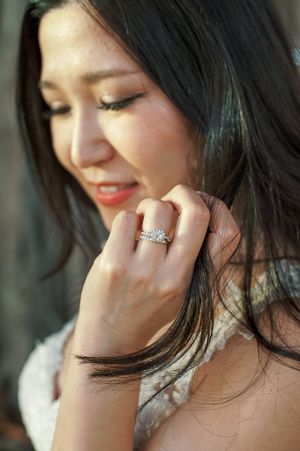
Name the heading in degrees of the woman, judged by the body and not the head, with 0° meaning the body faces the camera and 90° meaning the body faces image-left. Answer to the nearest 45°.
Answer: approximately 45°

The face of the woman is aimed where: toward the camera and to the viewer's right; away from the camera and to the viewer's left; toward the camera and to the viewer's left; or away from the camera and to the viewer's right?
toward the camera and to the viewer's left
